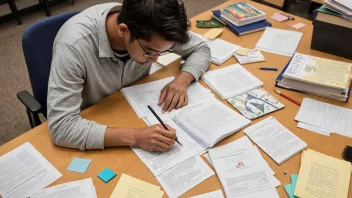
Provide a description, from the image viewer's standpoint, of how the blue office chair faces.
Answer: facing the viewer and to the right of the viewer

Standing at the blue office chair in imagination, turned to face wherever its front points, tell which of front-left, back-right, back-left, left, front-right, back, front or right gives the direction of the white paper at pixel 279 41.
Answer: front-left

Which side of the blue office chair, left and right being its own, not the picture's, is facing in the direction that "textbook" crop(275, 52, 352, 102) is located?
front

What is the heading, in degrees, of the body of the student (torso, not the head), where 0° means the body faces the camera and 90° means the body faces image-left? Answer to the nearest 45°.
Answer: approximately 315°

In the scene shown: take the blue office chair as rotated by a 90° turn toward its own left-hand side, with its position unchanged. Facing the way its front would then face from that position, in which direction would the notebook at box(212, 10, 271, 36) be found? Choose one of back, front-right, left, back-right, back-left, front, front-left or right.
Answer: front-right

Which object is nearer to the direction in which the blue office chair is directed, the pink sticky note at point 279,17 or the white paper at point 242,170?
the white paper

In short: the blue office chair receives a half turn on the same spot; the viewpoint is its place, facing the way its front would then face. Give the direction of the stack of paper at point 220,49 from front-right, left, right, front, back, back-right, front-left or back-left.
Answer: back-right

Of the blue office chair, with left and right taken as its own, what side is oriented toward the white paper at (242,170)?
front

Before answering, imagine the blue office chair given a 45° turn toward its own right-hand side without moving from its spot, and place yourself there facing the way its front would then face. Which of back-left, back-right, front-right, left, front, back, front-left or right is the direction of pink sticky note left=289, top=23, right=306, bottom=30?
left

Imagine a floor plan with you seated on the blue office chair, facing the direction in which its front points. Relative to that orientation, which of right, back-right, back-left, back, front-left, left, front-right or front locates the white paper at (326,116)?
front

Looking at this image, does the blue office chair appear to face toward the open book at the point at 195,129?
yes

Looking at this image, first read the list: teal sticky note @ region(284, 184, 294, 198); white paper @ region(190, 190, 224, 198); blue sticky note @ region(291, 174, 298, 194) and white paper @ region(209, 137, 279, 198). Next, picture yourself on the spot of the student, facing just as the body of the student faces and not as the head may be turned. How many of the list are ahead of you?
4

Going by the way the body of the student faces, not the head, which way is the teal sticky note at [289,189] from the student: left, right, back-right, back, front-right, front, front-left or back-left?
front

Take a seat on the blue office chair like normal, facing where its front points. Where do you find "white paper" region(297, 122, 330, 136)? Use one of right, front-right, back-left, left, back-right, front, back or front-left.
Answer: front

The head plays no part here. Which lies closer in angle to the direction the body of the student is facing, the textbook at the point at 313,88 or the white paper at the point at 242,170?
the white paper

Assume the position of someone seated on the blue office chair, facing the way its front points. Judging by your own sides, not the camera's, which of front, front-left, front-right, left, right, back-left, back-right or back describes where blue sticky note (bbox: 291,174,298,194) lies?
front

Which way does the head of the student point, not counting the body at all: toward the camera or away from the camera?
toward the camera
